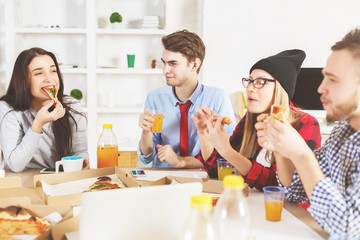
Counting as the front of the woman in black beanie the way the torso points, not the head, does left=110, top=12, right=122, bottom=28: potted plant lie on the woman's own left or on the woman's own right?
on the woman's own right

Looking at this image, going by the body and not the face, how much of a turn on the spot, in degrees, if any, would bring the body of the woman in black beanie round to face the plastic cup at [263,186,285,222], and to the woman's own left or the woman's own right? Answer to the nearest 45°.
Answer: approximately 45° to the woman's own left

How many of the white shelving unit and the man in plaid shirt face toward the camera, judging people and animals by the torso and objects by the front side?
1

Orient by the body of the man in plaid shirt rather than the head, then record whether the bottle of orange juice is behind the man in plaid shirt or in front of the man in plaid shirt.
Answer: in front

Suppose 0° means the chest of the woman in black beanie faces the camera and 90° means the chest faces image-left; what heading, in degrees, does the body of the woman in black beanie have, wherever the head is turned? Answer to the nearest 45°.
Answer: approximately 45°

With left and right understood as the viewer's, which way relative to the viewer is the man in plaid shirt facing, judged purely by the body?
facing to the left of the viewer

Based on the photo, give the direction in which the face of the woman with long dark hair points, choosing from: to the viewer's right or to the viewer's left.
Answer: to the viewer's right
